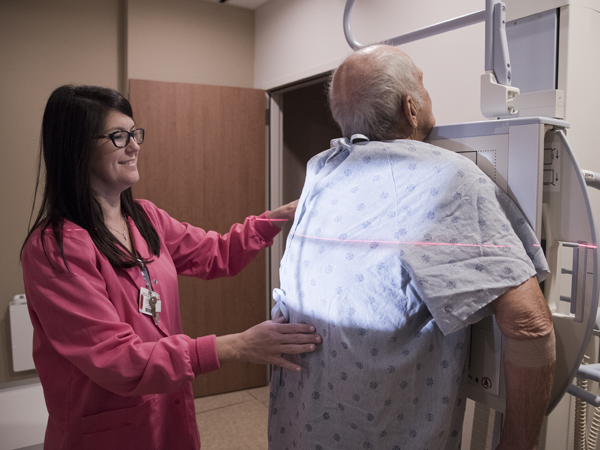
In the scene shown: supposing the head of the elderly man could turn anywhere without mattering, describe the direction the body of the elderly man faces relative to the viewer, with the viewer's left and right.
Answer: facing away from the viewer and to the right of the viewer

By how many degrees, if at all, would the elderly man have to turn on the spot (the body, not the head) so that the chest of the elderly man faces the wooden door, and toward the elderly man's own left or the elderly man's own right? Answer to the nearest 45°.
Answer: approximately 90° to the elderly man's own left

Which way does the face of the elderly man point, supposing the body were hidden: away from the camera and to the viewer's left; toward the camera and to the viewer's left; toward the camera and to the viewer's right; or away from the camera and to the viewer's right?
away from the camera and to the viewer's right

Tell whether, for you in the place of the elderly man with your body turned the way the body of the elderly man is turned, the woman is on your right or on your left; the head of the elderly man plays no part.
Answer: on your left
